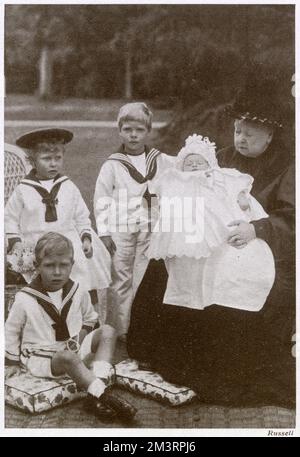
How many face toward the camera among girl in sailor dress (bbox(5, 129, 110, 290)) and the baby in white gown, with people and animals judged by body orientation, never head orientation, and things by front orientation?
2

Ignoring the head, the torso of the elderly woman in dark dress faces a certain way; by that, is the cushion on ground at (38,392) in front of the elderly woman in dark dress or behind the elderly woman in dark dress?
in front

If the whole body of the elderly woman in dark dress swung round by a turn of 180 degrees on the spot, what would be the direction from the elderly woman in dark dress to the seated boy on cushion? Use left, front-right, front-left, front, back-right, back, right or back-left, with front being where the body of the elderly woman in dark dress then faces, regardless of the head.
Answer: back-left

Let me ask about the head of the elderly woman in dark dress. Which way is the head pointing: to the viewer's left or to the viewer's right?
to the viewer's left

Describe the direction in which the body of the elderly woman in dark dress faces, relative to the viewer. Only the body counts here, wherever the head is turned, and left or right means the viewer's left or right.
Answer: facing the viewer and to the left of the viewer

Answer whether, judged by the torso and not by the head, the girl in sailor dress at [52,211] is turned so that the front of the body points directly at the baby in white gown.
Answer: no

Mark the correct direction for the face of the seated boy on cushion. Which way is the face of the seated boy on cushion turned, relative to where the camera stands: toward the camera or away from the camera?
toward the camera

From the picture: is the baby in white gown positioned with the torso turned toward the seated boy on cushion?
no

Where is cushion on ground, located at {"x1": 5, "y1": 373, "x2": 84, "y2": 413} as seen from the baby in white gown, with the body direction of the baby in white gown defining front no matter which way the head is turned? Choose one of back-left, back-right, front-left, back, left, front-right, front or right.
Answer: right

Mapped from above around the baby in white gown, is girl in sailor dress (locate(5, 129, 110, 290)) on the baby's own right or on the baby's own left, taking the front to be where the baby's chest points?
on the baby's own right

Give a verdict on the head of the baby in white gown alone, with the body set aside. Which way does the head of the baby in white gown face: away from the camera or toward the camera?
toward the camera

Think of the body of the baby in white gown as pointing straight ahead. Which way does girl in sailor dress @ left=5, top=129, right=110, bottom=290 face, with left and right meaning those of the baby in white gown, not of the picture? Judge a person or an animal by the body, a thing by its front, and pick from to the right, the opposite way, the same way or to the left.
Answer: the same way

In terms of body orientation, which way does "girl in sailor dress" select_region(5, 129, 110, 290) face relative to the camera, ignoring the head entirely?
toward the camera
